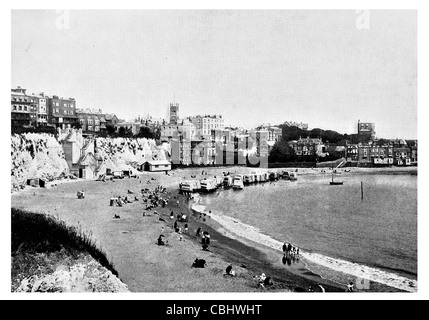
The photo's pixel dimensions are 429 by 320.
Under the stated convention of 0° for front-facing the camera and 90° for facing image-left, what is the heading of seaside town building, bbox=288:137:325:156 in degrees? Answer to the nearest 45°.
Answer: approximately 0°

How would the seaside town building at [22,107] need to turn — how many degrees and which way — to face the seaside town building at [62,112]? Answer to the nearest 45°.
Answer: approximately 45° to its left

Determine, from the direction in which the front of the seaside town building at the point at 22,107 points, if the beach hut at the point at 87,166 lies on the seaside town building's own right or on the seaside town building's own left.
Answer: on the seaside town building's own left

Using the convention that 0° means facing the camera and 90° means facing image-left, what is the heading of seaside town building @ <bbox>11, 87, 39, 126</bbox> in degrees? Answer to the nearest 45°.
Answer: approximately 315°
